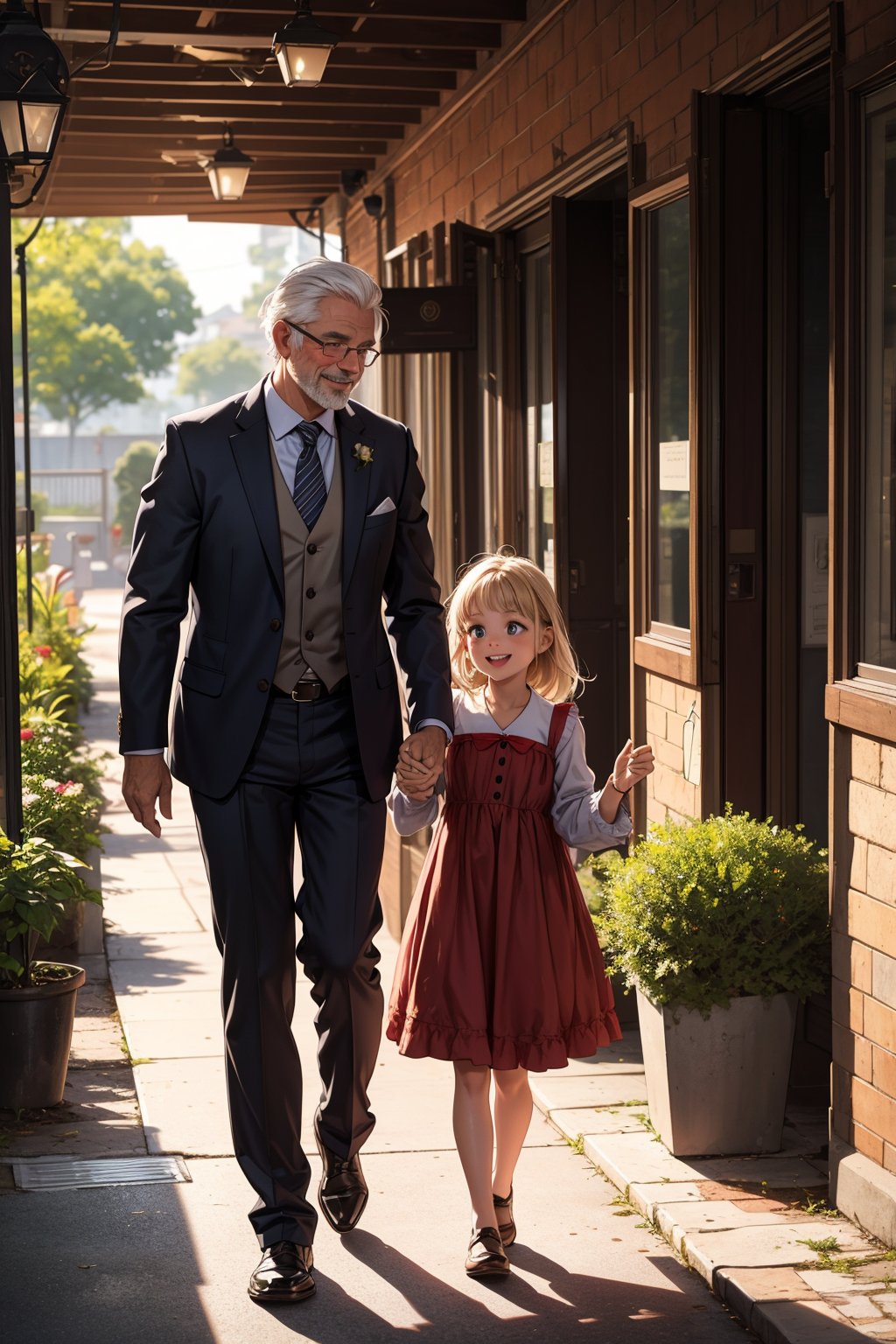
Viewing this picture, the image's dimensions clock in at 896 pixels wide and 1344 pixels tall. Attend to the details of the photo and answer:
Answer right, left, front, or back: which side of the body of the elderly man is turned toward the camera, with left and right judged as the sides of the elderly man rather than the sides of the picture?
front

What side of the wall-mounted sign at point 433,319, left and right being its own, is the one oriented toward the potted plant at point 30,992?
front

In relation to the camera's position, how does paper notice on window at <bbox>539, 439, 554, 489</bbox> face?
facing the viewer and to the left of the viewer

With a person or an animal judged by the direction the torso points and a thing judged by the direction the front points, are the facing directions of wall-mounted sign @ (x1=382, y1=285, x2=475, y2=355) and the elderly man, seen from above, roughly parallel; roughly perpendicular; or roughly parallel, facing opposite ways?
roughly parallel

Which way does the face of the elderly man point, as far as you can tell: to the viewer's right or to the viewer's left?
to the viewer's right

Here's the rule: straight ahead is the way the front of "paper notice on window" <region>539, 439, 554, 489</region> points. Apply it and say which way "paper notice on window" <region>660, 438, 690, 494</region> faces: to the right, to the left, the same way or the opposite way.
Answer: the same way

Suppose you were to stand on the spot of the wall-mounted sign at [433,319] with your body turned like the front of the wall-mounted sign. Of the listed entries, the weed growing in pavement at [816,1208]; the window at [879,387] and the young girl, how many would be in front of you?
3

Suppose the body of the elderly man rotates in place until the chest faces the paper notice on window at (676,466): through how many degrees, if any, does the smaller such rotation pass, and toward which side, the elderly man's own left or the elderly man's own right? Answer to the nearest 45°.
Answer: approximately 135° to the elderly man's own left

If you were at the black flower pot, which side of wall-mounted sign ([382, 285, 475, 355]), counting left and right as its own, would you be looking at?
front

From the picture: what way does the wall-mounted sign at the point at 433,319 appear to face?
toward the camera

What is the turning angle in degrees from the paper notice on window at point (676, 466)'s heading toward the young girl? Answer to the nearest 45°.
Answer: approximately 45° to its left

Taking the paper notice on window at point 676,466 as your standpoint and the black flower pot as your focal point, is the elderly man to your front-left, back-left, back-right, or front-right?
front-left

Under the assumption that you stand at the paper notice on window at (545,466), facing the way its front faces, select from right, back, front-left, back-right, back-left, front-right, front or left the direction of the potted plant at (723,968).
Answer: front-left

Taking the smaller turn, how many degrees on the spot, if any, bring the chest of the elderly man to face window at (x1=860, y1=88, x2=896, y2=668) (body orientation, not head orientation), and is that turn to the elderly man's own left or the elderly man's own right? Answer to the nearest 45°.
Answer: approximately 90° to the elderly man's own left

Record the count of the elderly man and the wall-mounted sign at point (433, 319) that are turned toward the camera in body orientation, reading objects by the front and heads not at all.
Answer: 2
